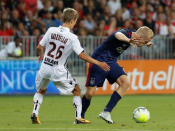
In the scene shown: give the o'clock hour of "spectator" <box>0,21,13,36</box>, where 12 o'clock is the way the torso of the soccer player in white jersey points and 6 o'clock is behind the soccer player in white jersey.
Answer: The spectator is roughly at 10 o'clock from the soccer player in white jersey.

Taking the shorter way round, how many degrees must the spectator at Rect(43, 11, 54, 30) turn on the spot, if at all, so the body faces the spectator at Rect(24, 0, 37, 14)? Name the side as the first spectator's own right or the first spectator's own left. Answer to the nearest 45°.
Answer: approximately 135° to the first spectator's own right

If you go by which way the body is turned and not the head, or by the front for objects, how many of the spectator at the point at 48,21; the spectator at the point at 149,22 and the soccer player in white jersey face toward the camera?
2

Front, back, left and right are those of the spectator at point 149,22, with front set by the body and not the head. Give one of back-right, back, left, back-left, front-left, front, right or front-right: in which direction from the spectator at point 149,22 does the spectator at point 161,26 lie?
back-left

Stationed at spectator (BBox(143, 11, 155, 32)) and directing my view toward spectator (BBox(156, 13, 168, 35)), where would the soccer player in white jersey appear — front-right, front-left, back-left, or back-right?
back-right
